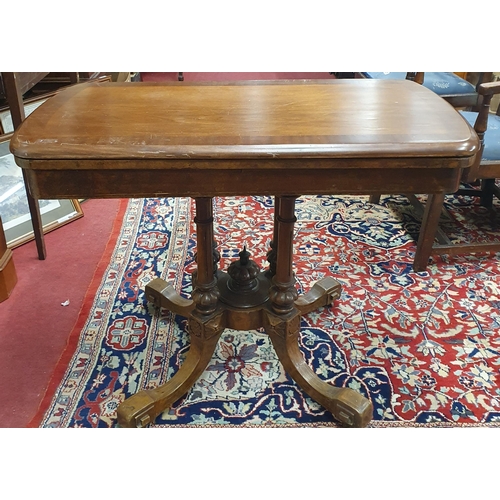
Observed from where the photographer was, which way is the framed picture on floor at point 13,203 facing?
facing the viewer and to the right of the viewer

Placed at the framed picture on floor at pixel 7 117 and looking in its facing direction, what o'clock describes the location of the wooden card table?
The wooden card table is roughly at 1 o'clock from the framed picture on floor.

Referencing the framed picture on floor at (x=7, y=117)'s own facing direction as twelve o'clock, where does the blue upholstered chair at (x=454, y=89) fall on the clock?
The blue upholstered chair is roughly at 11 o'clock from the framed picture on floor.

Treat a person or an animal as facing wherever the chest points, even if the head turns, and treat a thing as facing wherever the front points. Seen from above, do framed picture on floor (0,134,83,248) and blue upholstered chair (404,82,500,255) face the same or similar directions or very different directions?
very different directions

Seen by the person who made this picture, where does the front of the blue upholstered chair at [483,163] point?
facing to the left of the viewer

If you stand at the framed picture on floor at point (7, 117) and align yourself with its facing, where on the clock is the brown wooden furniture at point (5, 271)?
The brown wooden furniture is roughly at 2 o'clock from the framed picture on floor.

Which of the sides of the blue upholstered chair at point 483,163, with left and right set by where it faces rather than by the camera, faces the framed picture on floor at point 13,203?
front

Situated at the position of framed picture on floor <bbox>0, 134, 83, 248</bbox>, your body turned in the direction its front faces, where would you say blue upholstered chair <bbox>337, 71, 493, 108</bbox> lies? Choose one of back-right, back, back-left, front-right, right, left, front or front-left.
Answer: front-left
